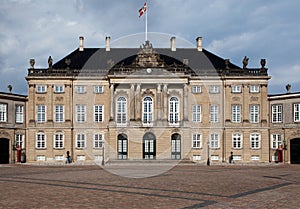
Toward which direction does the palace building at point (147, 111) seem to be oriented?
toward the camera
